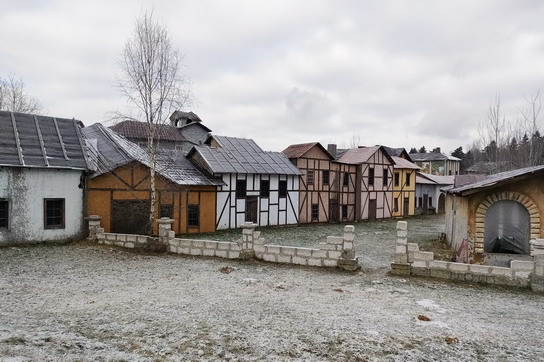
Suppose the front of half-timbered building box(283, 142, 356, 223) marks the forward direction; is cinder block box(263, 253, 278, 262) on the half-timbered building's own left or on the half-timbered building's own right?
on the half-timbered building's own right

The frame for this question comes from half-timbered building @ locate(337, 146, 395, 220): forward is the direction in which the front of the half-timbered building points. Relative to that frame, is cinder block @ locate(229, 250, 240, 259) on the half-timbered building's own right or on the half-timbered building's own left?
on the half-timbered building's own right

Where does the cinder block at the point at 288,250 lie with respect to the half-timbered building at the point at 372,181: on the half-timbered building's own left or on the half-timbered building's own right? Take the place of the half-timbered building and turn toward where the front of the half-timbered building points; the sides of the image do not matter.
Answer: on the half-timbered building's own right

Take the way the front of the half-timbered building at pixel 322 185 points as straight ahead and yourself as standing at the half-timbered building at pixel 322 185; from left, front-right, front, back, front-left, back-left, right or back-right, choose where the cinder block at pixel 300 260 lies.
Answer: front-right

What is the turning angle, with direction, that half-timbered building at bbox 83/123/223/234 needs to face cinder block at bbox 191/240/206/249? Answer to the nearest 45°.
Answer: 0° — it already faces it

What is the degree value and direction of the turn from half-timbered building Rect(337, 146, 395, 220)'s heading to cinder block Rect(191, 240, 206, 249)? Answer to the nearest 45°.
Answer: approximately 45° to its right

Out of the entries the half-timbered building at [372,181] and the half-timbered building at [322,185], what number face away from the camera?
0

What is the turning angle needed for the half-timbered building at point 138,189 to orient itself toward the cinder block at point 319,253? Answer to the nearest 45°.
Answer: approximately 45° to its left

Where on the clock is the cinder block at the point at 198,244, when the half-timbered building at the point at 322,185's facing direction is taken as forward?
The cinder block is roughly at 2 o'clock from the half-timbered building.

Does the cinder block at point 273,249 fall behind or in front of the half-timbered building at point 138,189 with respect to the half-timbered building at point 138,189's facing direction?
in front

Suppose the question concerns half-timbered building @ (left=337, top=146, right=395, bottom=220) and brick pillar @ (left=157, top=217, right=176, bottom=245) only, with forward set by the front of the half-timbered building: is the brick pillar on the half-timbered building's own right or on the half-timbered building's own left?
on the half-timbered building's own right

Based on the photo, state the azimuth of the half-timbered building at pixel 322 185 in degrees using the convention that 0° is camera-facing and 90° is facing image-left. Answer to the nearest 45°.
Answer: approximately 315°

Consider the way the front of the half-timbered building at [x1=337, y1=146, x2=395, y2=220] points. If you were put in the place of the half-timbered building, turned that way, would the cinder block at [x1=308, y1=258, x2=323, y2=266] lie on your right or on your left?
on your right
